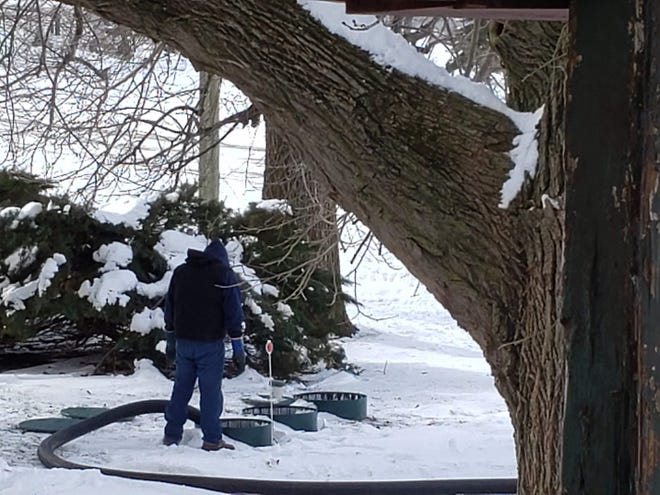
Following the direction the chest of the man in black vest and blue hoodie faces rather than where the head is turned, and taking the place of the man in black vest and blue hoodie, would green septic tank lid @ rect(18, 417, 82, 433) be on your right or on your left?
on your left

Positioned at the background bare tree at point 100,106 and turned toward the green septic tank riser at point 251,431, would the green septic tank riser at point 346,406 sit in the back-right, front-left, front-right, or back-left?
front-left

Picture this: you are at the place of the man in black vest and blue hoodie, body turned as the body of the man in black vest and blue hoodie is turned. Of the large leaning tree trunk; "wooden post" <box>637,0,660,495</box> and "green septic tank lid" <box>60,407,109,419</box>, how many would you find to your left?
1

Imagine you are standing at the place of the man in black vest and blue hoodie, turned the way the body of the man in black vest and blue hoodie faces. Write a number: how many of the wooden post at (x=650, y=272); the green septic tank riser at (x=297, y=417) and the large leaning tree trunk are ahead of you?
1

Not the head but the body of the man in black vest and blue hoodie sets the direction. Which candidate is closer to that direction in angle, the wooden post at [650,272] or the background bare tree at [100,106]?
the background bare tree

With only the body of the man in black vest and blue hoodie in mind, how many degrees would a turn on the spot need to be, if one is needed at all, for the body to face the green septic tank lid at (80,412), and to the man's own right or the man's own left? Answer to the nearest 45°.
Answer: approximately 90° to the man's own left

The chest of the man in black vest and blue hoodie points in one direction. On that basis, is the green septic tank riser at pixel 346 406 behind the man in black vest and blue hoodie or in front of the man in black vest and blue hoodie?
in front

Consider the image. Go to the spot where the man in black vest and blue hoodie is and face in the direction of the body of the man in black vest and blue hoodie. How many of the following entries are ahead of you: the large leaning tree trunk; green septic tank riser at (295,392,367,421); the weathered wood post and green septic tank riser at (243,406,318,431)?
2

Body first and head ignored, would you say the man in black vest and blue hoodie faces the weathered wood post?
no

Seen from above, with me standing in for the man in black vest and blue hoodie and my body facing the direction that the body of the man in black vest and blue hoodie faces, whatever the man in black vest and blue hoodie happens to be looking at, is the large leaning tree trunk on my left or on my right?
on my right

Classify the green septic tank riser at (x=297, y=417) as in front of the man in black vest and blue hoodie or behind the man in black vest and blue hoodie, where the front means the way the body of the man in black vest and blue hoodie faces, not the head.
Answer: in front

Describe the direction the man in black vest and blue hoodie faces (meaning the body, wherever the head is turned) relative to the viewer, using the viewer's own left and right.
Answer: facing away from the viewer and to the right of the viewer
